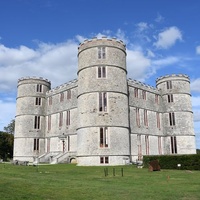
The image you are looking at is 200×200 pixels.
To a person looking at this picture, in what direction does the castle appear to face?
facing the viewer and to the left of the viewer

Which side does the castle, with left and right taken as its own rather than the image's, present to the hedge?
left
